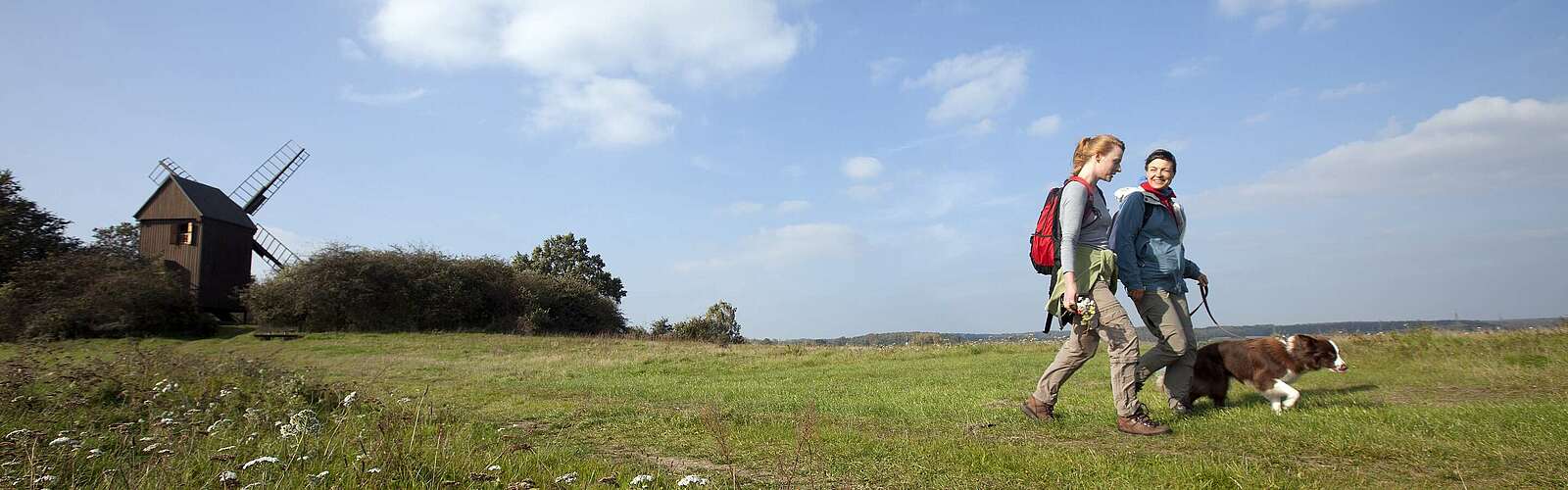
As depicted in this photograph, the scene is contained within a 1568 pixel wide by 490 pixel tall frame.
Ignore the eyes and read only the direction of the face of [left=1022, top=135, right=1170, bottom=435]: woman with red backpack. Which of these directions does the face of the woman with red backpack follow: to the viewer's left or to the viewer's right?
to the viewer's right

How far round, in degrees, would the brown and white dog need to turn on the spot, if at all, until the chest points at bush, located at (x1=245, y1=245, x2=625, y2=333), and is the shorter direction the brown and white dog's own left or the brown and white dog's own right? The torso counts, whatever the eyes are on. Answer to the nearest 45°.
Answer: approximately 135° to the brown and white dog's own left

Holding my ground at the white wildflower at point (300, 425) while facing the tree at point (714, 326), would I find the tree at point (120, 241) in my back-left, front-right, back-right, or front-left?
front-left

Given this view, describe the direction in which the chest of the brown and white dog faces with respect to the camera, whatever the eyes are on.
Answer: to the viewer's right

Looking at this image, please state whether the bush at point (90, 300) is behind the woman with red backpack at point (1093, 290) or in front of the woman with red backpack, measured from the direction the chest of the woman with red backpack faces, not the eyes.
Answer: behind

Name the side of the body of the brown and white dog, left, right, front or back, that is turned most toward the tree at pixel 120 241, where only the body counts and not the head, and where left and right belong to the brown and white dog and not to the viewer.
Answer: back

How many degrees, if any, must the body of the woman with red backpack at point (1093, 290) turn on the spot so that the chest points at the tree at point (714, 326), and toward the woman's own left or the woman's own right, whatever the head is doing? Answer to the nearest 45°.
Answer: approximately 135° to the woman's own left

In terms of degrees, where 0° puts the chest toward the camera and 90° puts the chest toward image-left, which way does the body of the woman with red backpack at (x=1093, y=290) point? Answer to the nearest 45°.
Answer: approximately 270°

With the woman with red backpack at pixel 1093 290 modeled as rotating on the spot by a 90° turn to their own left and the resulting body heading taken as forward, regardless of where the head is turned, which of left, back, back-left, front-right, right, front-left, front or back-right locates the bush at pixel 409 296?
front-left
